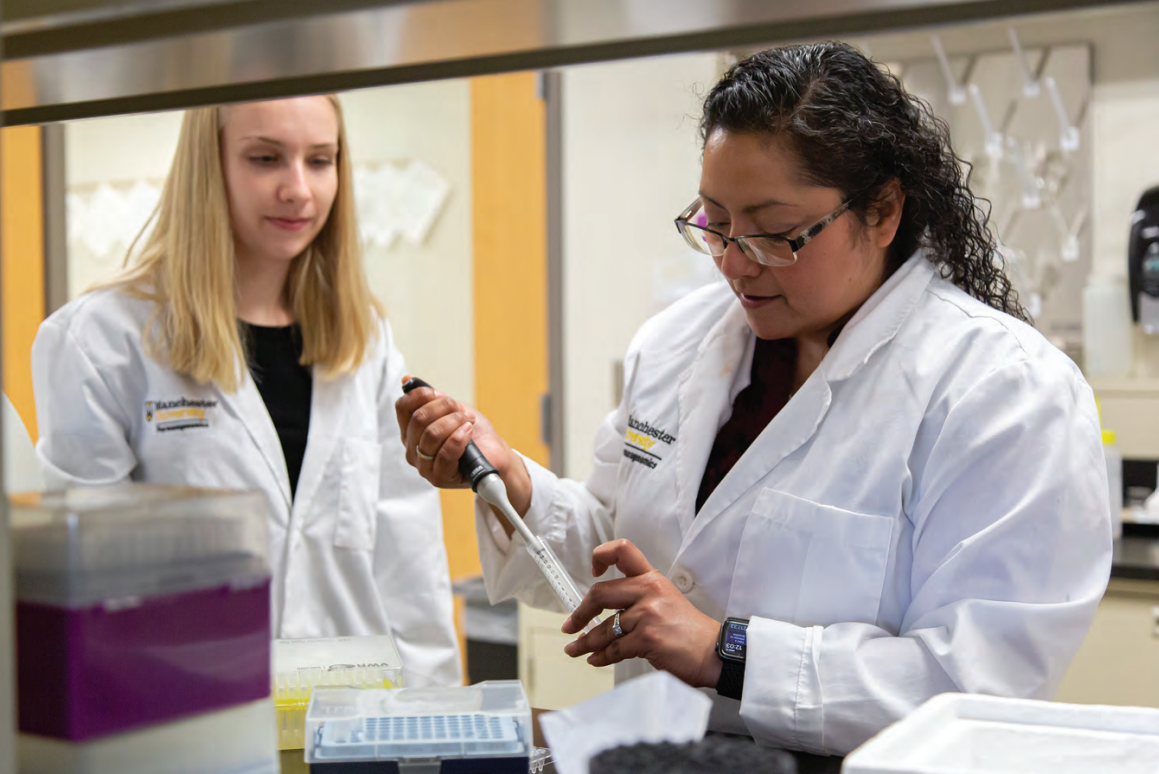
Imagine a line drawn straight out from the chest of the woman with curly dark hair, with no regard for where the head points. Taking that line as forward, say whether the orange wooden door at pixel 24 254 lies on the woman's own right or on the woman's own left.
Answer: on the woman's own right

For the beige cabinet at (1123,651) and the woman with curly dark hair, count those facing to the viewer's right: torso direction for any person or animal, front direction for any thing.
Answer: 0

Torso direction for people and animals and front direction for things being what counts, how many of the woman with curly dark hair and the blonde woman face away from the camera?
0

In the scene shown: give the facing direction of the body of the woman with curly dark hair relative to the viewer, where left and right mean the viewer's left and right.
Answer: facing the viewer and to the left of the viewer

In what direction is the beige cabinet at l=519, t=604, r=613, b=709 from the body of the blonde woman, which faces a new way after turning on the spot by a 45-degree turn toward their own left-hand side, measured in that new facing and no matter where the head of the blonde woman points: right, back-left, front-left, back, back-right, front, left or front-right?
front-left

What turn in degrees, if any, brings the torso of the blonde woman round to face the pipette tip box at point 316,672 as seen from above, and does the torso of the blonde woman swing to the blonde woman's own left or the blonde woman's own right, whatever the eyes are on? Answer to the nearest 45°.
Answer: approximately 45° to the blonde woman's own right

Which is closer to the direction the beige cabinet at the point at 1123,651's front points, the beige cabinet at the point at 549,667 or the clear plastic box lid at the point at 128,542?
the clear plastic box lid

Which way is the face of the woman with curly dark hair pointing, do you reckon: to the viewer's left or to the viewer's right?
to the viewer's left

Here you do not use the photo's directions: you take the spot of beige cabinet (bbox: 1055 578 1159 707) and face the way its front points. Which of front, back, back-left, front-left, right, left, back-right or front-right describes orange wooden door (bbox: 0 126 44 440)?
right

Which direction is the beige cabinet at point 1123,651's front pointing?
toward the camera

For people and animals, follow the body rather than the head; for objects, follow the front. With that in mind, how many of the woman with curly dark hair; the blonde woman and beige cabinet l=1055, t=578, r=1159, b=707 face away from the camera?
0

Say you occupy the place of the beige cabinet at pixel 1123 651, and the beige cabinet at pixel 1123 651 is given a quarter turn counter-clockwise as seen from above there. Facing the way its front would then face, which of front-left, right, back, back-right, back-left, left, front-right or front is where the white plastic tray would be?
right
